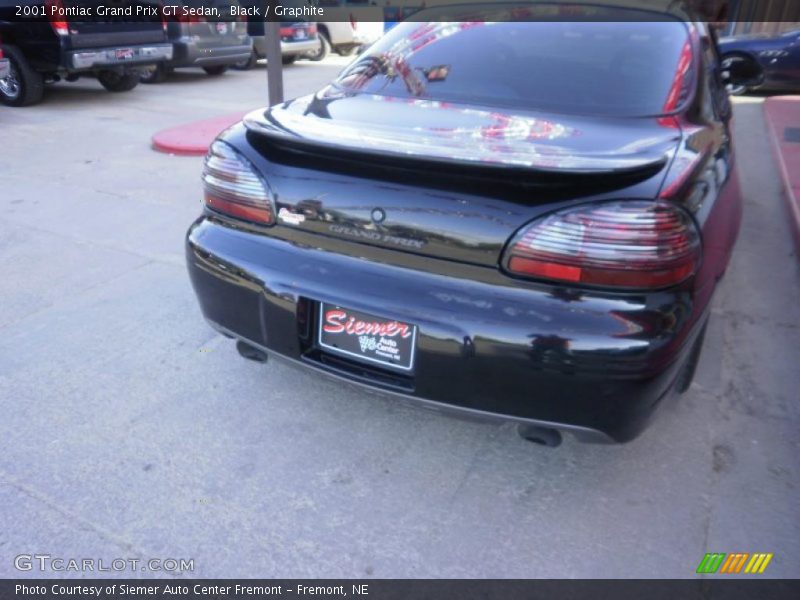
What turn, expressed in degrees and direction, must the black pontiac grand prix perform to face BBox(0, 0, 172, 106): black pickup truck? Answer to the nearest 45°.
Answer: approximately 90° to its left

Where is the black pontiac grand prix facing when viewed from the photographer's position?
facing away from the viewer and to the right of the viewer

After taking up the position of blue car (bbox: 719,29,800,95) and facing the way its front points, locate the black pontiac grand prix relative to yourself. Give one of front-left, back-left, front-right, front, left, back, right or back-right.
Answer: left

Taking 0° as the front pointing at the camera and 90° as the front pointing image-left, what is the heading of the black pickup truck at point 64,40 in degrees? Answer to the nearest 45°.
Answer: approximately 135°

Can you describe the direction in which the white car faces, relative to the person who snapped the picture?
facing away from the viewer and to the left of the viewer

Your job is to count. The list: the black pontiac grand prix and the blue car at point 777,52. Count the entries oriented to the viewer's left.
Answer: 1

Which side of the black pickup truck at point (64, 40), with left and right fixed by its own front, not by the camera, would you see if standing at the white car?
right

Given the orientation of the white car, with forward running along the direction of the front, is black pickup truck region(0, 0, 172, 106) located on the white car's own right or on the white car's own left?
on the white car's own left

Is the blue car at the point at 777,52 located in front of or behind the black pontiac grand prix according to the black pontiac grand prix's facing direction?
in front

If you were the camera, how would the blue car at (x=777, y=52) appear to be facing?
facing to the left of the viewer

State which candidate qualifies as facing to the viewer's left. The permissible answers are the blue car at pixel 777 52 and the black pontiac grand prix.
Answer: the blue car

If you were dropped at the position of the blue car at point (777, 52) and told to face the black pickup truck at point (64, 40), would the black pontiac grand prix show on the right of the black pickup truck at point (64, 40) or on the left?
left
